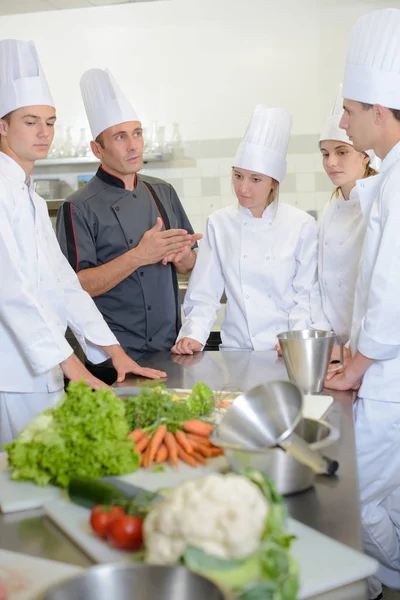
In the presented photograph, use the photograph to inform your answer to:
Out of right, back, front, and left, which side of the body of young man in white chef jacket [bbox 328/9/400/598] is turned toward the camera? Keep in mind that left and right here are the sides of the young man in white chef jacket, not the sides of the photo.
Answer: left

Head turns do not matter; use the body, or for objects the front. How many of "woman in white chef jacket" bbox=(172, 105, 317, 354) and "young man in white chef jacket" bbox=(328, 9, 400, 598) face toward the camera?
1

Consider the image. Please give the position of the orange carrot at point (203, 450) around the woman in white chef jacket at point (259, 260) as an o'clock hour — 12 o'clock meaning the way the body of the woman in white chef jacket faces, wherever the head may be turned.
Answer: The orange carrot is roughly at 12 o'clock from the woman in white chef jacket.

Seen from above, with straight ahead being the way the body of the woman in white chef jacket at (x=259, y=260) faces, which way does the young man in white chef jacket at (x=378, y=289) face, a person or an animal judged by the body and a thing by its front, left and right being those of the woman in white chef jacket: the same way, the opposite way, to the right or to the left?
to the right

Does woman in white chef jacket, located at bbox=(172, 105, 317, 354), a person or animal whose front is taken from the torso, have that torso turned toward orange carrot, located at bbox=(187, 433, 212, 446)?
yes

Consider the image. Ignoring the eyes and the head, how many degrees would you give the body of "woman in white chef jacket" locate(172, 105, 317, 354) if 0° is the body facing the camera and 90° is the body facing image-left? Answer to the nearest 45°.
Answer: approximately 0°

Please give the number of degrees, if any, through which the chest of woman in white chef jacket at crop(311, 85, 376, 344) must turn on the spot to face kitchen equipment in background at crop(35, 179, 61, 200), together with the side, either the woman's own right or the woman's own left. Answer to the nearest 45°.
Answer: approximately 90° to the woman's own right

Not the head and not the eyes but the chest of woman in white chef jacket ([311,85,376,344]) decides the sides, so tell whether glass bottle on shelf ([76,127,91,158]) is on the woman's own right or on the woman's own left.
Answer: on the woman's own right

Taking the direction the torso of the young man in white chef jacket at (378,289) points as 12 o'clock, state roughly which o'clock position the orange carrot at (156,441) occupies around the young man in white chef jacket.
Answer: The orange carrot is roughly at 10 o'clock from the young man in white chef jacket.

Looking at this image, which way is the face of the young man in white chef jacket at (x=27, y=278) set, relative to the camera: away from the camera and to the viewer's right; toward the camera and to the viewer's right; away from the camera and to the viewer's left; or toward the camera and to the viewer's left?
toward the camera and to the viewer's right
